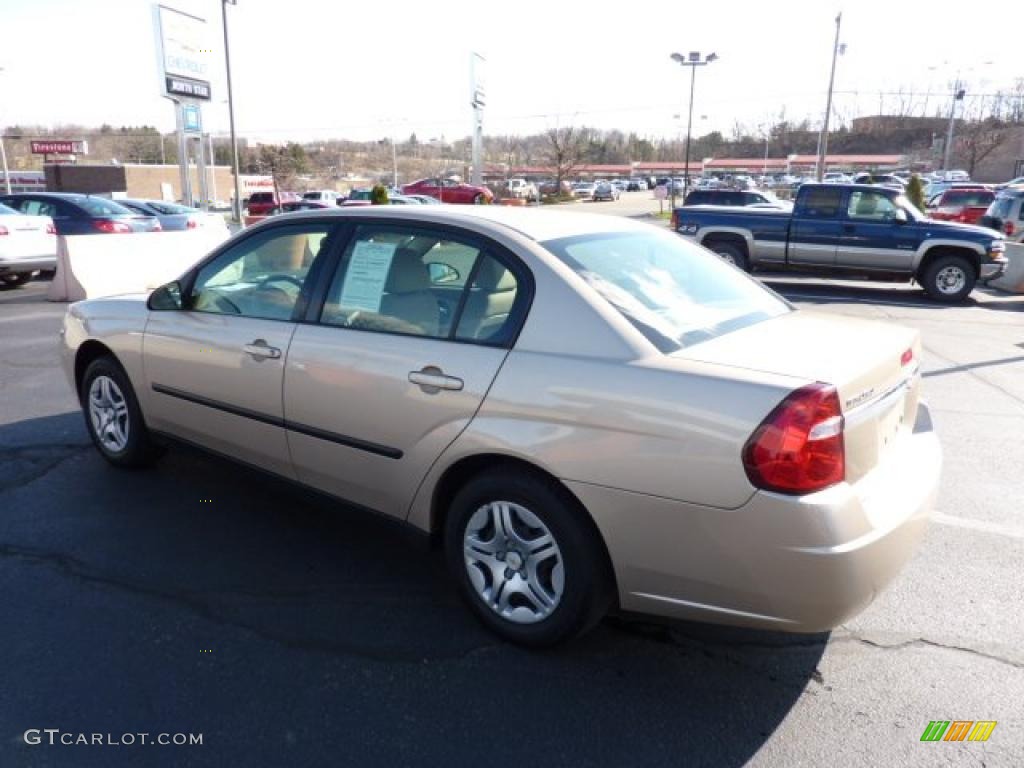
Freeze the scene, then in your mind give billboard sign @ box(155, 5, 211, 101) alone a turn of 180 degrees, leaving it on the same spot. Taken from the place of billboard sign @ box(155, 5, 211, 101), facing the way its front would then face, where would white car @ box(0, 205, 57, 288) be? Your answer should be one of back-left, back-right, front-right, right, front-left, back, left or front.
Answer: back-left

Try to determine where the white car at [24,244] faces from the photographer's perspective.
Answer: facing away from the viewer and to the left of the viewer

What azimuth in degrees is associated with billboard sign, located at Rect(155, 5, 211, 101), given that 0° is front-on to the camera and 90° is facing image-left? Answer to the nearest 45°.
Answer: approximately 315°

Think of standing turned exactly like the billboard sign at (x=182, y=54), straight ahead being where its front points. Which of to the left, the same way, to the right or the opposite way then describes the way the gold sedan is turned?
the opposite way

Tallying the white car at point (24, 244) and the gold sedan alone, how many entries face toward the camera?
0

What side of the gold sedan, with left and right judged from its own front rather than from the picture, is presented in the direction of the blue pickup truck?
right

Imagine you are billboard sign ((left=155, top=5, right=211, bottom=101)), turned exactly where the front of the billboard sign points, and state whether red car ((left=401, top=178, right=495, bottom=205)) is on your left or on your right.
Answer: on your left

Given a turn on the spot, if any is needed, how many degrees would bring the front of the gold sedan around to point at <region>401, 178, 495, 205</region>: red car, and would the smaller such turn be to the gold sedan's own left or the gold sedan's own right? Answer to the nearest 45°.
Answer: approximately 45° to the gold sedan's own right

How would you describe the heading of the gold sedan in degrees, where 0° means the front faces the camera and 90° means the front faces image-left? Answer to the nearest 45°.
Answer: approximately 135°

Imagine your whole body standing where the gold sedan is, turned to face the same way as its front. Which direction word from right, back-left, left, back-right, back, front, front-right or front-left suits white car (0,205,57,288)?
front
